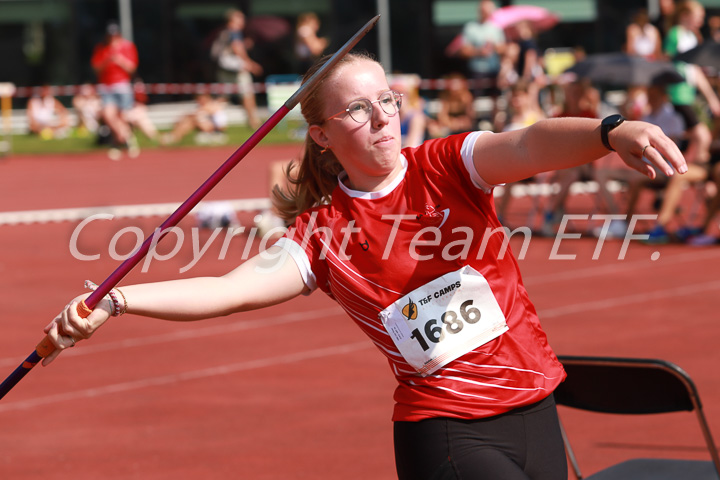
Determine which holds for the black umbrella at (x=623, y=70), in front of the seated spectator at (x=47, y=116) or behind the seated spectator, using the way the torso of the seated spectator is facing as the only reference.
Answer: in front

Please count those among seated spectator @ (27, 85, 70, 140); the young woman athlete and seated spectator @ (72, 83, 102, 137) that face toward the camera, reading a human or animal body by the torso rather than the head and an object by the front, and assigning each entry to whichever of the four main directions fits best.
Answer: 3

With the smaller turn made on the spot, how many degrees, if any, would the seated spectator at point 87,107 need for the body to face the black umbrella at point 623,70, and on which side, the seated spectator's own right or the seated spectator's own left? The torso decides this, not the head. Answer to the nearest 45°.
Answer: approximately 45° to the seated spectator's own left

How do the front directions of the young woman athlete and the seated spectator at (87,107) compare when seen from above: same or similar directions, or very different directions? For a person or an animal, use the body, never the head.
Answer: same or similar directions

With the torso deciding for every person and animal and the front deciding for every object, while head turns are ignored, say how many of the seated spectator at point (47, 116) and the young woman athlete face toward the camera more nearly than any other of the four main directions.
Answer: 2

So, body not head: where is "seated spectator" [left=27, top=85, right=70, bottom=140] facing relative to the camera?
toward the camera

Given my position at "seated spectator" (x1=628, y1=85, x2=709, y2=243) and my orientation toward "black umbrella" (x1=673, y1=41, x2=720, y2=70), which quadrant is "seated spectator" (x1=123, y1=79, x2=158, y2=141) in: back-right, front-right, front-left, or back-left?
front-left

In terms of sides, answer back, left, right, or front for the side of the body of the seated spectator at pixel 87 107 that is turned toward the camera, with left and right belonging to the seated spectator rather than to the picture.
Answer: front
